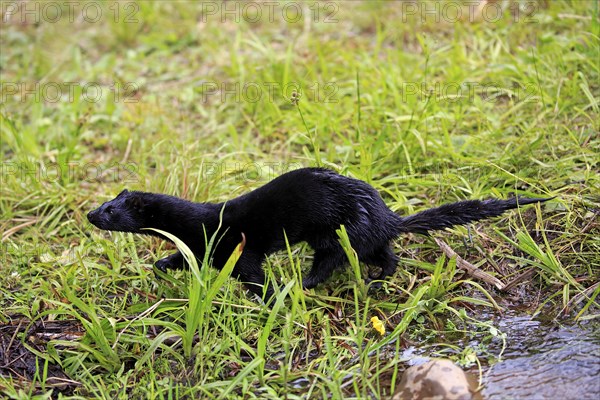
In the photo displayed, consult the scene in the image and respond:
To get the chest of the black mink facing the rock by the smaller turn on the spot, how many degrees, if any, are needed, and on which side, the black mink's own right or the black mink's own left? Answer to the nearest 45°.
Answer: approximately 135° to the black mink's own left

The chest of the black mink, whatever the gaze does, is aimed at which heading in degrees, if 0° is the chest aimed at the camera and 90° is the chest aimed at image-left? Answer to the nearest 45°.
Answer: approximately 90°

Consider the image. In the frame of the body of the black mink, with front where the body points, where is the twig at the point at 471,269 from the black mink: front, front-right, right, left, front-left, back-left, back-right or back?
back

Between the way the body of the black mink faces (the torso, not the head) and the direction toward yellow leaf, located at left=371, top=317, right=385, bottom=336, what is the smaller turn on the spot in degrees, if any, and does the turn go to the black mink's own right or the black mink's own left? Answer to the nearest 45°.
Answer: approximately 135° to the black mink's own left
